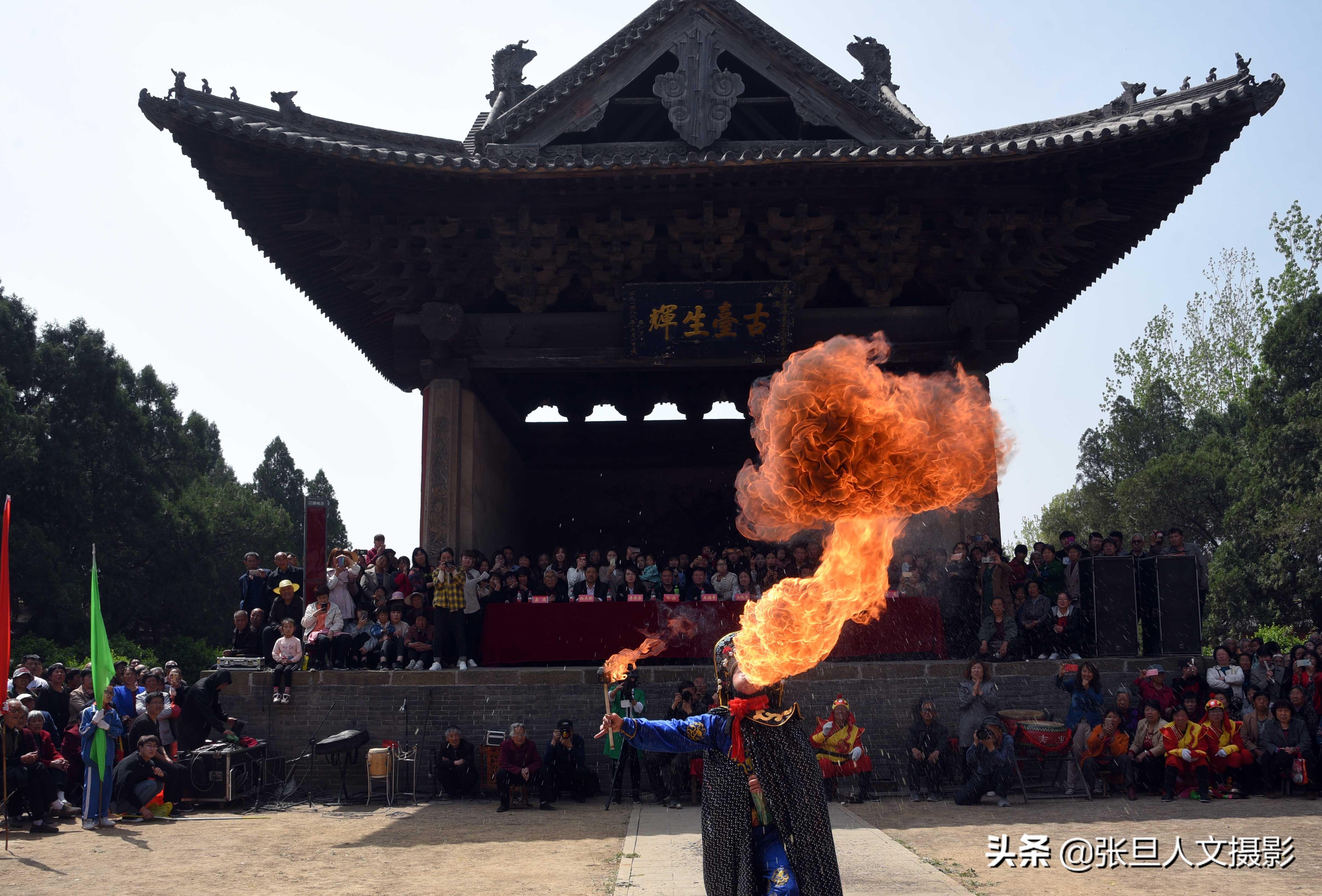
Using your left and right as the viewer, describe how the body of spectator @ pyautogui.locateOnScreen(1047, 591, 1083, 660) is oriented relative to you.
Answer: facing the viewer

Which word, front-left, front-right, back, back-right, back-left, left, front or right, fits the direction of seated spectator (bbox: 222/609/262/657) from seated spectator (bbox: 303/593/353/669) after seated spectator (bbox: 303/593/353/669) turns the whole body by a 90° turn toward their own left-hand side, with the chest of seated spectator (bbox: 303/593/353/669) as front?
back-left

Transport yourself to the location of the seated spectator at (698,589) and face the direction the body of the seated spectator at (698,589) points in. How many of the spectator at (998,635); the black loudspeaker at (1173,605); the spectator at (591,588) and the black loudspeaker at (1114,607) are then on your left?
3

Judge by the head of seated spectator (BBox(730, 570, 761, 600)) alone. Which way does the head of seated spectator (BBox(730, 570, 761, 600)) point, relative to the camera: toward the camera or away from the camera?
toward the camera

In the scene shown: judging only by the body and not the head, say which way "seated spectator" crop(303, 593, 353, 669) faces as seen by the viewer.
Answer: toward the camera

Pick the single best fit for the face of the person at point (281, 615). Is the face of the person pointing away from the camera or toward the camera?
toward the camera

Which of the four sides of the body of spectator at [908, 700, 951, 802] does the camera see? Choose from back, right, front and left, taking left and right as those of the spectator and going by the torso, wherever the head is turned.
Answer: front

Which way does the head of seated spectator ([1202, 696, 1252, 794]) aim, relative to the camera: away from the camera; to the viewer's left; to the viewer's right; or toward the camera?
toward the camera

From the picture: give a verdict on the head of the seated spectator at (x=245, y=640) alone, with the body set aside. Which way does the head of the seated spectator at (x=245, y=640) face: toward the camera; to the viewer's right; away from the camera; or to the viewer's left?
toward the camera

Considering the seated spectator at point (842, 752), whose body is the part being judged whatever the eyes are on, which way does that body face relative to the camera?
toward the camera

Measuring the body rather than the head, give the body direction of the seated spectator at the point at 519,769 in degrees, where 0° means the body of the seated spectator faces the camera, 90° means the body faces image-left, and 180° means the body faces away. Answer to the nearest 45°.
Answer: approximately 0°

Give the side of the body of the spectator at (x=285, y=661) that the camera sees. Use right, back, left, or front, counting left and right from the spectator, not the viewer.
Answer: front

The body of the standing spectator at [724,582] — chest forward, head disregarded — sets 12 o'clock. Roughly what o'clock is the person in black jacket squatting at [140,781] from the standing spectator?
The person in black jacket squatting is roughly at 2 o'clock from the standing spectator.

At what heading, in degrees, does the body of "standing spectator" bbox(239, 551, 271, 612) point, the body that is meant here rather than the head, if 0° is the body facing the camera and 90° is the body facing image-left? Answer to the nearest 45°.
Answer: approximately 0°

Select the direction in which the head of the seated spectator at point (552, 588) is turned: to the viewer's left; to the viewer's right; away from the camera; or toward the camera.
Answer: toward the camera

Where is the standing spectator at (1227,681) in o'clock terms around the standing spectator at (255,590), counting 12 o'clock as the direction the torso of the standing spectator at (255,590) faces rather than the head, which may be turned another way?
the standing spectator at (1227,681) is roughly at 10 o'clock from the standing spectator at (255,590).
